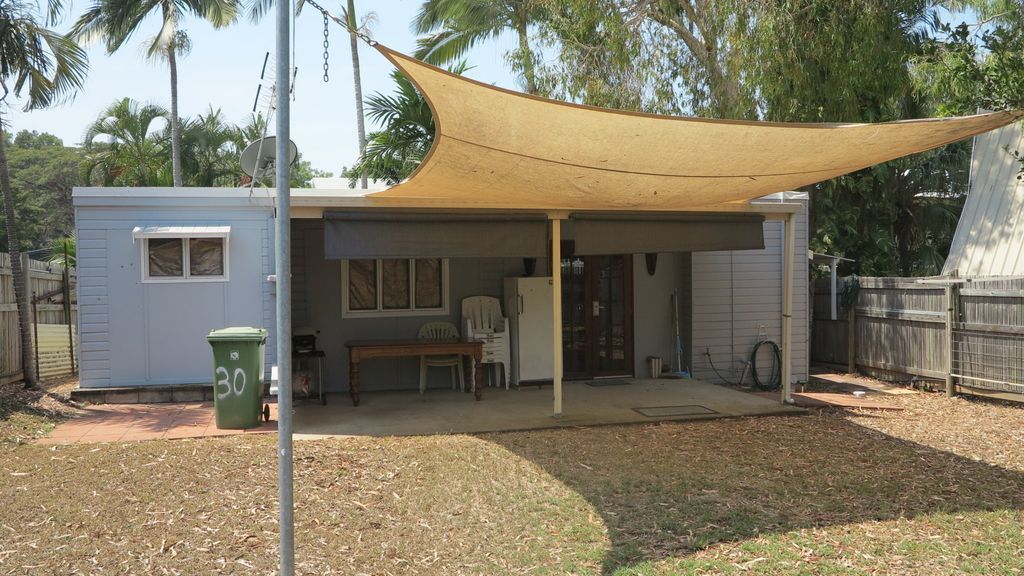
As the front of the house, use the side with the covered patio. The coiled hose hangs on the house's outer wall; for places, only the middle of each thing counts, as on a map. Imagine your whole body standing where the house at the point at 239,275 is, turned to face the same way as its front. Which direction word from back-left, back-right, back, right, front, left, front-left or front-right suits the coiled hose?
left

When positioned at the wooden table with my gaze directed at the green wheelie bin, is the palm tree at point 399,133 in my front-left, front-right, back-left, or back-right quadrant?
back-right

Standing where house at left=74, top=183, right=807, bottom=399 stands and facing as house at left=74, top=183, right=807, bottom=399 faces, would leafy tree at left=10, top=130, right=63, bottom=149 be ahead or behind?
behind

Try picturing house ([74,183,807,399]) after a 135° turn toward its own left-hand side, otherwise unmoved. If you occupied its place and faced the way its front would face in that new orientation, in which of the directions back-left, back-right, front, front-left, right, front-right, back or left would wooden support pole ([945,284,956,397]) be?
front-right

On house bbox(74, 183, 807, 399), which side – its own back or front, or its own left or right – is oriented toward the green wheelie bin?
front

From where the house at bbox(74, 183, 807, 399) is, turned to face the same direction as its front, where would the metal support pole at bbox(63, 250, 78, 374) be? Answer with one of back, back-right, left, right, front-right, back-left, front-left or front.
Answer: back-right

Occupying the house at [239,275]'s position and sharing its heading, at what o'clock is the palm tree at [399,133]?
The palm tree is roughly at 7 o'clock from the house.

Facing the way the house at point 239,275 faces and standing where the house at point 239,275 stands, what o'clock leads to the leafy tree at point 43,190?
The leafy tree is roughly at 5 o'clock from the house.

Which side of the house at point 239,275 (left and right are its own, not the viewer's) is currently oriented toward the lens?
front

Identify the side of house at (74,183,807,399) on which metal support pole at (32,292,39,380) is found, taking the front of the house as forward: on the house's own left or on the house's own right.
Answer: on the house's own right

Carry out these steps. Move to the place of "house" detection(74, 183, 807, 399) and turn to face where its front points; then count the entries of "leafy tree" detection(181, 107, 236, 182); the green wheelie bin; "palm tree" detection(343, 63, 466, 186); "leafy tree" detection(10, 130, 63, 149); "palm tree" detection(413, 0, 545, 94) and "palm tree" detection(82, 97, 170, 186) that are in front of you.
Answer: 1

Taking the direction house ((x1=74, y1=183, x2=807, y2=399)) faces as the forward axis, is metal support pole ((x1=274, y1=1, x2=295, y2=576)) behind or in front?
in front

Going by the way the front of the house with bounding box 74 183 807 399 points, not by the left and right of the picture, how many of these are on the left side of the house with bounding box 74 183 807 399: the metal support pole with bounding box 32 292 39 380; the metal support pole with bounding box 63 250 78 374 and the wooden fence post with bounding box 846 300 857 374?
1

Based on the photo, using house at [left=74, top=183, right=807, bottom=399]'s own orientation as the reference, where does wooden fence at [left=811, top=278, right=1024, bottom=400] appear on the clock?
The wooden fence is roughly at 9 o'clock from the house.

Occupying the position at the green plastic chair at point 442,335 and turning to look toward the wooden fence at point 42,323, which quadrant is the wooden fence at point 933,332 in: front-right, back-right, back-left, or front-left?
back-right
